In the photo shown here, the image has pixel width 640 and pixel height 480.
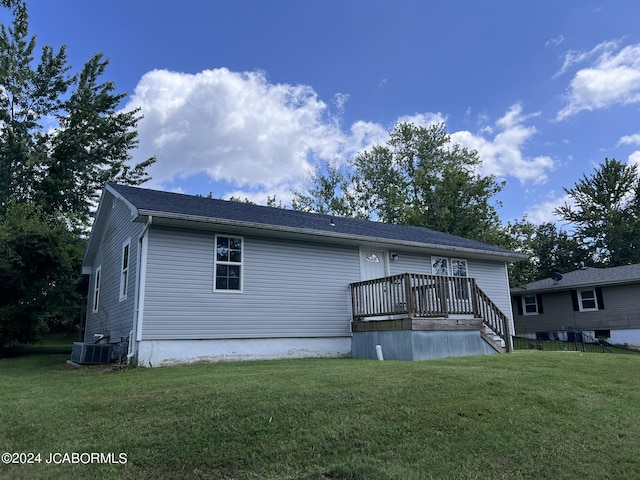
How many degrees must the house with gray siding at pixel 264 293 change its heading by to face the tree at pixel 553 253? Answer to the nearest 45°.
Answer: approximately 90° to its left

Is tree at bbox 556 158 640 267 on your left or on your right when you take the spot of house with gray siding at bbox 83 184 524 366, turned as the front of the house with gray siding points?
on your left

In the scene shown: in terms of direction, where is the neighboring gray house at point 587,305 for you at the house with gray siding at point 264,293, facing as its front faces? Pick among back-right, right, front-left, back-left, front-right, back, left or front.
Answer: left

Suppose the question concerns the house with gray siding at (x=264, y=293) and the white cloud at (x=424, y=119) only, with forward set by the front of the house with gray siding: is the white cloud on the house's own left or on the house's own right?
on the house's own left

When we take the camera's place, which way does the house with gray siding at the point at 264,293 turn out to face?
facing the viewer and to the right of the viewer
